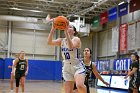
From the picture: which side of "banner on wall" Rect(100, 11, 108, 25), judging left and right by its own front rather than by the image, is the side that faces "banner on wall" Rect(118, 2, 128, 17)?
left

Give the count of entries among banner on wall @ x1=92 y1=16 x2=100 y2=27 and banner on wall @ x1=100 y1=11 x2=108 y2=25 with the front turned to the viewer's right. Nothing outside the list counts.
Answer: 0

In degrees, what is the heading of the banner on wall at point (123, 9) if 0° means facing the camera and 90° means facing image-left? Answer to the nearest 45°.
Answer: approximately 45°

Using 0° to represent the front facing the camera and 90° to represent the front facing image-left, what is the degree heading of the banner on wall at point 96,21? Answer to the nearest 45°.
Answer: approximately 45°
